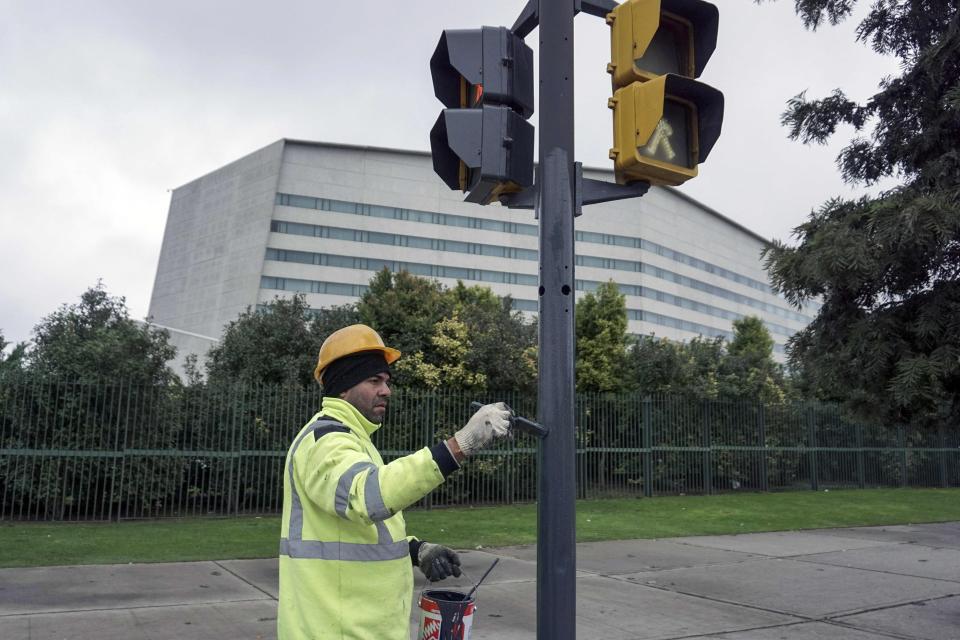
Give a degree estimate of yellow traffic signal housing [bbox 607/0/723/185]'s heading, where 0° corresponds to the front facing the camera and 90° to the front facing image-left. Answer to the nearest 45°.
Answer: approximately 315°

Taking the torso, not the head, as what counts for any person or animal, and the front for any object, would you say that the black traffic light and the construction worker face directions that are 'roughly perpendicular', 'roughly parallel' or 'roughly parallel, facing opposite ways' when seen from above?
roughly parallel, facing opposite ways

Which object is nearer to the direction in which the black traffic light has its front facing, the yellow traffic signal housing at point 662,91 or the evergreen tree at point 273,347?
the evergreen tree

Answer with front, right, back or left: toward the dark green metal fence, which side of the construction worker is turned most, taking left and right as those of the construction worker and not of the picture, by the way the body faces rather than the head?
left

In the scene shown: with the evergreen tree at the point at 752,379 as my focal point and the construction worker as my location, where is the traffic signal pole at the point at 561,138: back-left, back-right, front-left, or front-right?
front-right

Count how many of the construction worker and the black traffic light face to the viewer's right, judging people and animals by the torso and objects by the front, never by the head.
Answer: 1

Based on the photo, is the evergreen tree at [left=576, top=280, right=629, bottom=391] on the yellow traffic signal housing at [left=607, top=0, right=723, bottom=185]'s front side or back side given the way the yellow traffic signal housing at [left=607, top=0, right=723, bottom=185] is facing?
on the back side

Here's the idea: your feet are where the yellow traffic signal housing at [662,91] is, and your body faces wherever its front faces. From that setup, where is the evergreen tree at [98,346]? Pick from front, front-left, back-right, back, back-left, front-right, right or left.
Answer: back

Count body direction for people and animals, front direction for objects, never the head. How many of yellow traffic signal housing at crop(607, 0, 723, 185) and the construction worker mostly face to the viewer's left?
0

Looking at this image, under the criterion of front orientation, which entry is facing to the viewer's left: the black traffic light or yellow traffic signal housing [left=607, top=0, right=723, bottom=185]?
the black traffic light

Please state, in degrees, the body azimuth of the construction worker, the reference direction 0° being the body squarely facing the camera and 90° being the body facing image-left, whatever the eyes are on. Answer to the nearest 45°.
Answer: approximately 270°

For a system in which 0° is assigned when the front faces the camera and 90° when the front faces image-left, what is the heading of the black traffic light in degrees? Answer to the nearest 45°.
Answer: approximately 90°
